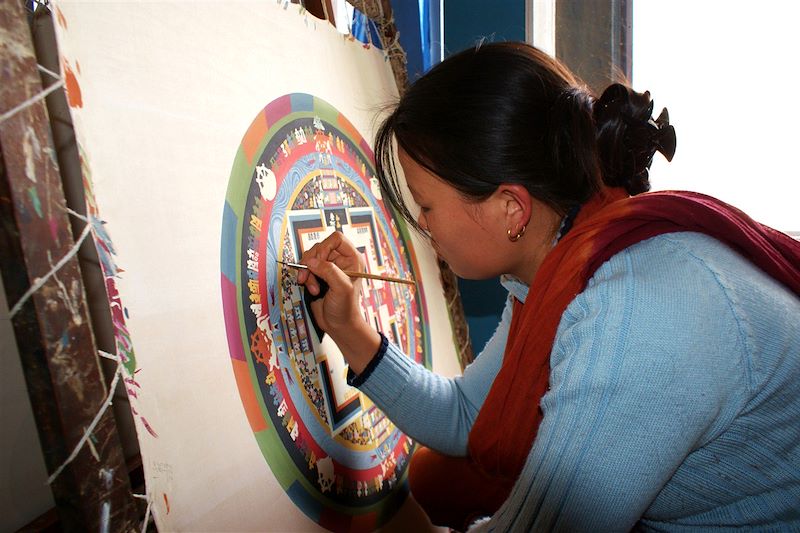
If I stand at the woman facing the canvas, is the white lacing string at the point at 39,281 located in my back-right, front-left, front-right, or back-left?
front-left

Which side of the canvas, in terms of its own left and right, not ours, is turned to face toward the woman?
front

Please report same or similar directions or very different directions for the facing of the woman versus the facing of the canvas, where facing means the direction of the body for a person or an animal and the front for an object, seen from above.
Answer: very different directions

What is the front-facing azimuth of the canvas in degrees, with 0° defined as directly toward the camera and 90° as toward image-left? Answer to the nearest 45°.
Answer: approximately 315°

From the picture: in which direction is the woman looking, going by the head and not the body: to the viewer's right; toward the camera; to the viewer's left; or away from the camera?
to the viewer's left

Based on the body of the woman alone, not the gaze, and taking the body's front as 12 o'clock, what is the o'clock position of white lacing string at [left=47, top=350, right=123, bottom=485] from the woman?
The white lacing string is roughly at 11 o'clock from the woman.

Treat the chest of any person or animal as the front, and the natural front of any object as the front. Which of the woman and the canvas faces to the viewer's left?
the woman

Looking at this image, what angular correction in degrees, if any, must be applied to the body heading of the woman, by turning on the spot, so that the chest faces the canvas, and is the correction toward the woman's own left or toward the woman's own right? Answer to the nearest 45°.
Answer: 0° — they already face it

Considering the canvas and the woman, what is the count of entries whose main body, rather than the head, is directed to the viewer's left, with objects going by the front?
1

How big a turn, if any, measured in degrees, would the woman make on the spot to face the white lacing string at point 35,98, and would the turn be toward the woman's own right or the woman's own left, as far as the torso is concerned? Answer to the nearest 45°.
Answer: approximately 45° to the woman's own left

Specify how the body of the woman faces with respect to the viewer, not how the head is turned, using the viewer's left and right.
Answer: facing to the left of the viewer
